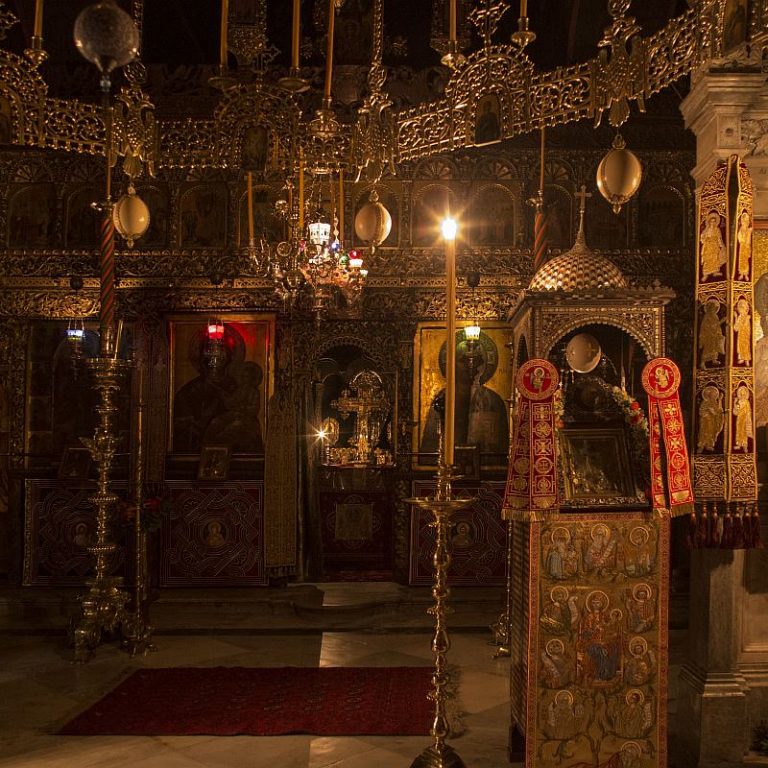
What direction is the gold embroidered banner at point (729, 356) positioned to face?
toward the camera

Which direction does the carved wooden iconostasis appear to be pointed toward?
toward the camera

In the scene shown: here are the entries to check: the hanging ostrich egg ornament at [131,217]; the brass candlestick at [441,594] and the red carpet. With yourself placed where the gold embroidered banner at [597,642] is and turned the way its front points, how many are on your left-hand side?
0

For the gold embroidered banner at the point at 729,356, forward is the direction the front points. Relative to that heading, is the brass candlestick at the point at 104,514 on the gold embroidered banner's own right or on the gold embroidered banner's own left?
on the gold embroidered banner's own right

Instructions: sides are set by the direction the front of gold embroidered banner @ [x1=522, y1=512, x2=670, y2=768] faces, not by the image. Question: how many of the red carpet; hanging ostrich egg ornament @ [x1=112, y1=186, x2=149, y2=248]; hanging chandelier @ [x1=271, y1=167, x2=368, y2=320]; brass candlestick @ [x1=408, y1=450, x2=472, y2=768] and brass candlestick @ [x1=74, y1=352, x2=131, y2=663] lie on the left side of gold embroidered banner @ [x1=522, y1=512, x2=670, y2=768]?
0

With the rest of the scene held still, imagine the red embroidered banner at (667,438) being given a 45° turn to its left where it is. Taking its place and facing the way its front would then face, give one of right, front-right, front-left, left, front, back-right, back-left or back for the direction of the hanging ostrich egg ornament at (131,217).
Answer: back-right

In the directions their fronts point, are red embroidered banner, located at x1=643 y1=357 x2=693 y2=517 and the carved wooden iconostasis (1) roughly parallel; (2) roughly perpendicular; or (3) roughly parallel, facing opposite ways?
roughly parallel

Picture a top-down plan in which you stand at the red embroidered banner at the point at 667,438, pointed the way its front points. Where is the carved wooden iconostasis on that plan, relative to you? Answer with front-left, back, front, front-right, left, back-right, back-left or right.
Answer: back-right

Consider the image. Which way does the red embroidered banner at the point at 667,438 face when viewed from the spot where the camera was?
facing the viewer

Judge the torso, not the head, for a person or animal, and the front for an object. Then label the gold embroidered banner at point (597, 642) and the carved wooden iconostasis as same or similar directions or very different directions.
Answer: same or similar directions
